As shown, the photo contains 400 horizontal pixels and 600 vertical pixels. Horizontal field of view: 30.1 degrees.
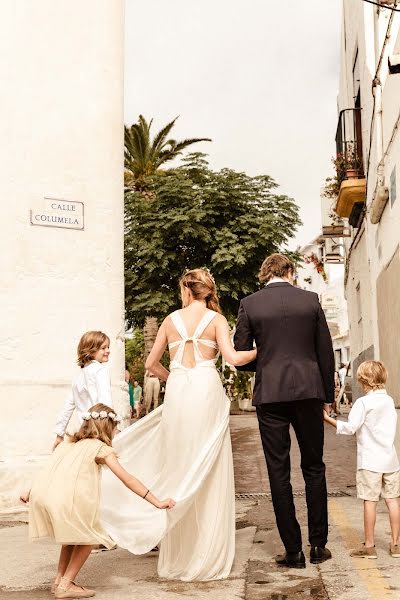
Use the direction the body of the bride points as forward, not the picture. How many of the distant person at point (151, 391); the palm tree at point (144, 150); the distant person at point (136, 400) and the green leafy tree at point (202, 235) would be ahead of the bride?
4

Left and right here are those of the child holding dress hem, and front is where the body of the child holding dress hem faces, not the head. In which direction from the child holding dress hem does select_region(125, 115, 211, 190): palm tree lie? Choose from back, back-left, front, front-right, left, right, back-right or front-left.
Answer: front-left

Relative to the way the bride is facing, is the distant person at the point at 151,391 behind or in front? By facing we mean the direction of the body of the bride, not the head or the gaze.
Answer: in front

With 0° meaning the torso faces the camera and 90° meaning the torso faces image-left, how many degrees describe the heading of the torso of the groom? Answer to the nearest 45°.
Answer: approximately 180°

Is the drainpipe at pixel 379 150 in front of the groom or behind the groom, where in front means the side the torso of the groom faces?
in front

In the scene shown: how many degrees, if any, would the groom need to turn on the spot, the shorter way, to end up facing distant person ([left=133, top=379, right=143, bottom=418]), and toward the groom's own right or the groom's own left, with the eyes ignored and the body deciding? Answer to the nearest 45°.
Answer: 0° — they already face them

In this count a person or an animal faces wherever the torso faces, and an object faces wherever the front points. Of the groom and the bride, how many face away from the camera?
2

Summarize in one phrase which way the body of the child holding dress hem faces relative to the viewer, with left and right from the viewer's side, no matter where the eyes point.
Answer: facing away from the viewer and to the right of the viewer

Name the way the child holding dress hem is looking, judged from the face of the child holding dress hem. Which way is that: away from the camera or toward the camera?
away from the camera

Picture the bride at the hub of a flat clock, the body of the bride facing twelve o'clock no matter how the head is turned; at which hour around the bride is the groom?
The groom is roughly at 3 o'clock from the bride.

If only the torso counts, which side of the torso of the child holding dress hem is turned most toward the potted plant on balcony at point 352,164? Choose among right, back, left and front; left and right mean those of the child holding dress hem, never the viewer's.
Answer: front

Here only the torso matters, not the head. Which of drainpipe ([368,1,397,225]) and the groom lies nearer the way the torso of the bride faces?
the drainpipe

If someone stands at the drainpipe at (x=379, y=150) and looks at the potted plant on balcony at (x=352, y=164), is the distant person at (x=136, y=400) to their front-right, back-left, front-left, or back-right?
front-left

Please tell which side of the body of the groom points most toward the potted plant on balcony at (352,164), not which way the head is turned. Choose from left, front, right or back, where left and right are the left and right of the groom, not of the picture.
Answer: front

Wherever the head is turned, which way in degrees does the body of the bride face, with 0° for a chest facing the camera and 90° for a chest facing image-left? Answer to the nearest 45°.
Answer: approximately 180°

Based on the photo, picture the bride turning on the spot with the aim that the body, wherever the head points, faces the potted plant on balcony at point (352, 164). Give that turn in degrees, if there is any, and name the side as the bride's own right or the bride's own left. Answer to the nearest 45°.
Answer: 0° — they already face it
